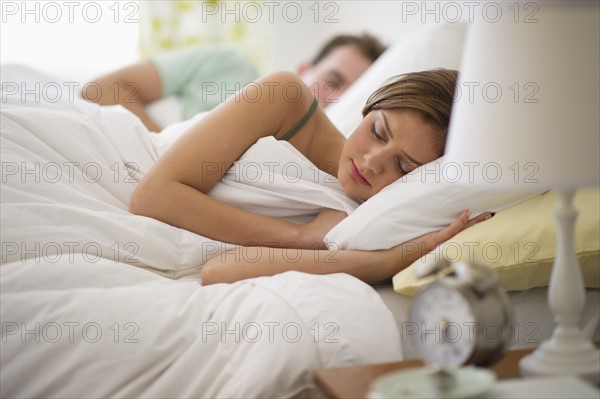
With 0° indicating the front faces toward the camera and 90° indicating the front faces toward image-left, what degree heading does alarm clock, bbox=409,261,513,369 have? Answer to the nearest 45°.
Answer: approximately 45°

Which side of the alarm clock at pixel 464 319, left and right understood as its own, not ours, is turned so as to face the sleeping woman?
right

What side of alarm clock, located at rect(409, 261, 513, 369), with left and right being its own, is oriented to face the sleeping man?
right

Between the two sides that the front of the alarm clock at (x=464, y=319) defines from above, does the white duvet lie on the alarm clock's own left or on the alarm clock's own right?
on the alarm clock's own right

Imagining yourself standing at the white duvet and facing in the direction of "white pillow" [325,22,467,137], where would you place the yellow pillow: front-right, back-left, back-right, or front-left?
front-right

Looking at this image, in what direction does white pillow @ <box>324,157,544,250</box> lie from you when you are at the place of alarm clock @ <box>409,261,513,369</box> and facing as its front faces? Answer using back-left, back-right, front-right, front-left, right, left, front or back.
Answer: back-right
